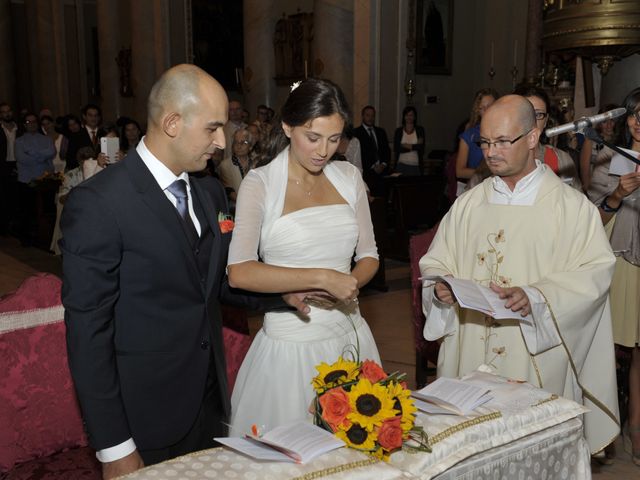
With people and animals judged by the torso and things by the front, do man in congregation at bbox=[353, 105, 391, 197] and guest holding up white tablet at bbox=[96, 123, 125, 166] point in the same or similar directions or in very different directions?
same or similar directions

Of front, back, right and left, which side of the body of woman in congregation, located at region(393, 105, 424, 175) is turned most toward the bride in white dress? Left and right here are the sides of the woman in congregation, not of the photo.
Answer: front

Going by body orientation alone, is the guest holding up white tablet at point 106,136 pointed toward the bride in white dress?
yes

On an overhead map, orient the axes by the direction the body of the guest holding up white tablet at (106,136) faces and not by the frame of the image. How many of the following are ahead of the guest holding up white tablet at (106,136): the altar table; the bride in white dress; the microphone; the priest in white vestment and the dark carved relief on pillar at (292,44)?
4

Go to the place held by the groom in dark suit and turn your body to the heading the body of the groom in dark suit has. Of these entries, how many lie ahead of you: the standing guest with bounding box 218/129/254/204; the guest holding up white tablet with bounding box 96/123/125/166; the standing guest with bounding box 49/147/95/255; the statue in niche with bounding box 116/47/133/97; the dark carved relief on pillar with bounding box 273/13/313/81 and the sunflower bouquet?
1

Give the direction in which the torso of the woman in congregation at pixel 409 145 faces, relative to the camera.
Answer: toward the camera

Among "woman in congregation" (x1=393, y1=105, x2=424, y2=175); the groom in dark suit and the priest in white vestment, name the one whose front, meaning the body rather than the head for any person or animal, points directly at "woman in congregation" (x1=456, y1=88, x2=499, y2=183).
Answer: "woman in congregation" (x1=393, y1=105, x2=424, y2=175)

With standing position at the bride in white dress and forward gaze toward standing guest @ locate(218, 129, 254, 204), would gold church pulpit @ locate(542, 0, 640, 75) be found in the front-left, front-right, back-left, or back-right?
front-right

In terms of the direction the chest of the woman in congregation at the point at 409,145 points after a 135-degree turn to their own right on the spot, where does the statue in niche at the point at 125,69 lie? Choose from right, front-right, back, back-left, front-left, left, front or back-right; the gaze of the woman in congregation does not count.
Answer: front

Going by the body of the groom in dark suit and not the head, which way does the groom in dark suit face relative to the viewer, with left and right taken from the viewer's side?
facing the viewer and to the right of the viewer

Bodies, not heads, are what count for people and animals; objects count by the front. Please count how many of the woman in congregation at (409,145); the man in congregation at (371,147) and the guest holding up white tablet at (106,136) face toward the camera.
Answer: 3

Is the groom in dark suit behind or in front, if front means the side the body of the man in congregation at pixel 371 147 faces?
in front

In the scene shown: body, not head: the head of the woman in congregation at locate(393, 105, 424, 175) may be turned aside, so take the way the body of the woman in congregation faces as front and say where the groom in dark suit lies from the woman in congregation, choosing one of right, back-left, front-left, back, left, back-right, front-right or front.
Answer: front

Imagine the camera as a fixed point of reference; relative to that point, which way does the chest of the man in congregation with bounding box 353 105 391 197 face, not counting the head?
toward the camera
